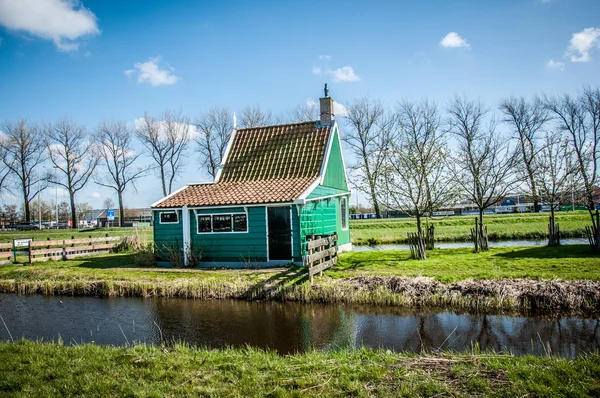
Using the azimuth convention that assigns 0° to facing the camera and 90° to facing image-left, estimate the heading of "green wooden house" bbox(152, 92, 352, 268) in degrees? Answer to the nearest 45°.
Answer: approximately 0°

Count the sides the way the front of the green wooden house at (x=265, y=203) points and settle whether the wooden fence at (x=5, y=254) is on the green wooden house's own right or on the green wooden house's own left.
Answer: on the green wooden house's own right
